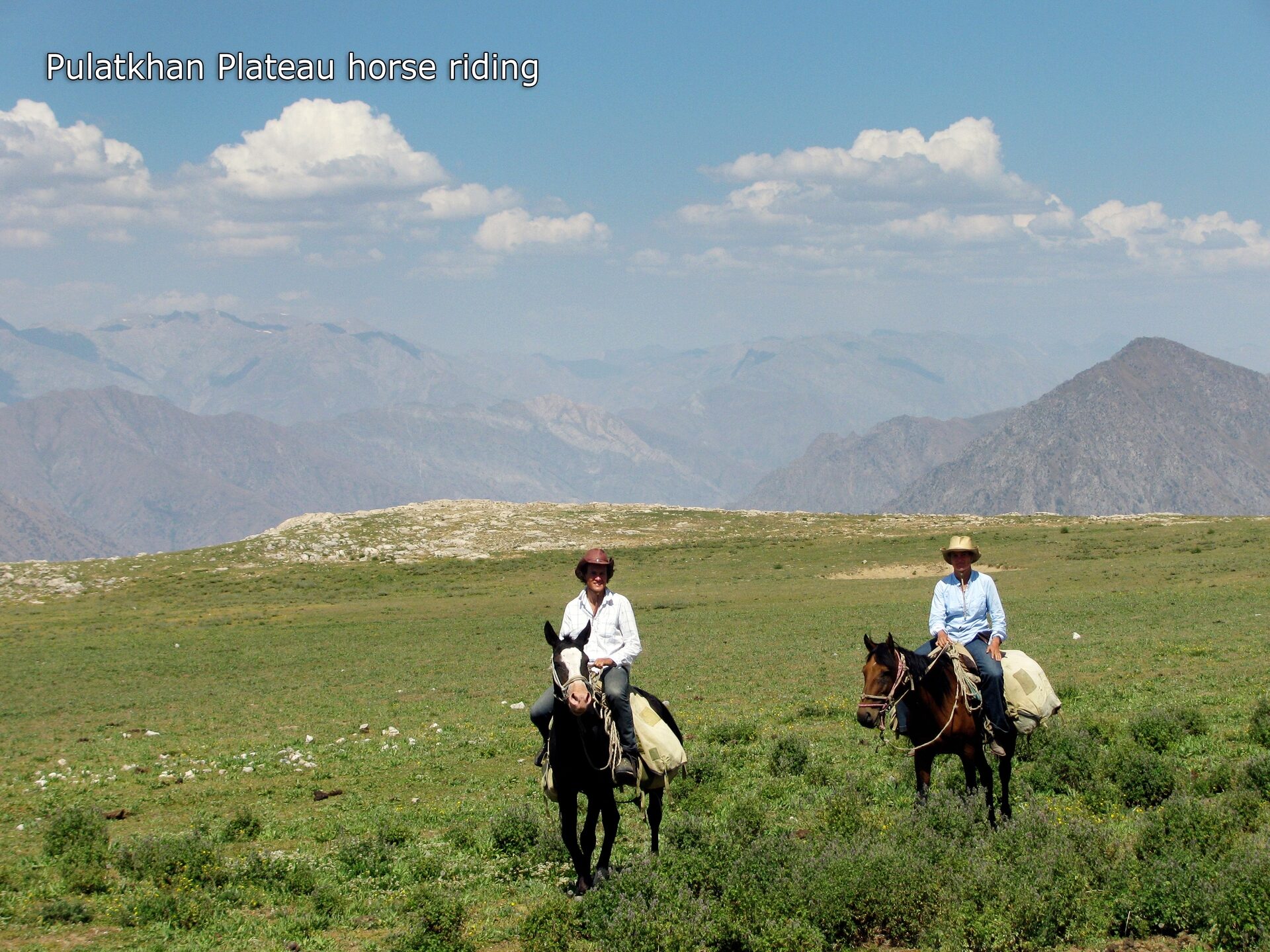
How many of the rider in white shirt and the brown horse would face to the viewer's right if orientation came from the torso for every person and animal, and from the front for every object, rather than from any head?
0

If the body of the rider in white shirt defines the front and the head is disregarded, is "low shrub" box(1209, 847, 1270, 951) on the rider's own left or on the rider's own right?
on the rider's own left

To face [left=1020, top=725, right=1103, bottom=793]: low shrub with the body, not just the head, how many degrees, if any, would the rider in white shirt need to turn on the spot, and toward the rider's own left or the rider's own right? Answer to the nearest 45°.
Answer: approximately 135° to the rider's own left

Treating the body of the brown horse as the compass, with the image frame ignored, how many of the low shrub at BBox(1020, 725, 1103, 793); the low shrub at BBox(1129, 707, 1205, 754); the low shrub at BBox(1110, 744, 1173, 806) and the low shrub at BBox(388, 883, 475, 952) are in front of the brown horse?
1

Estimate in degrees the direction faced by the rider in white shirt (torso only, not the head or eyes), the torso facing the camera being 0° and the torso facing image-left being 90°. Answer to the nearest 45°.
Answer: approximately 0°

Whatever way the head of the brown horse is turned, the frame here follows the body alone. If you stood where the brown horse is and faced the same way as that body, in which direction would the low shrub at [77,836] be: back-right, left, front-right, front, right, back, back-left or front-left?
front-right

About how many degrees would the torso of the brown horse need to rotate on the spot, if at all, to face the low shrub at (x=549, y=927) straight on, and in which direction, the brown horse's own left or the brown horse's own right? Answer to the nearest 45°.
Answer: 0° — it already faces it

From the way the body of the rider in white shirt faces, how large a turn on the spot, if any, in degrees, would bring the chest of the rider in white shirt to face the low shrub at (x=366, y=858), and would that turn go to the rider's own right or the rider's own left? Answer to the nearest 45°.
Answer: approximately 135° to the rider's own right

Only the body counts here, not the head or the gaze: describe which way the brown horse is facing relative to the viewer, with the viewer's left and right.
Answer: facing the viewer and to the left of the viewer
